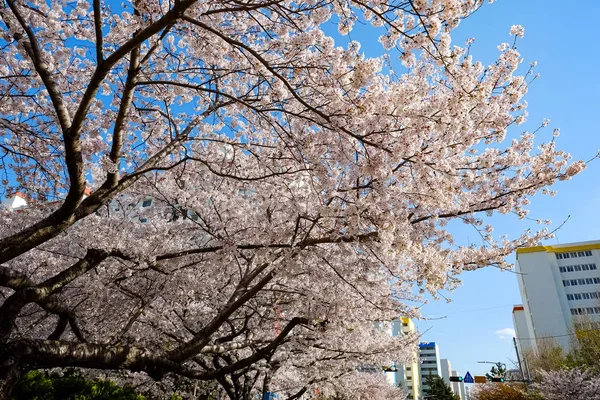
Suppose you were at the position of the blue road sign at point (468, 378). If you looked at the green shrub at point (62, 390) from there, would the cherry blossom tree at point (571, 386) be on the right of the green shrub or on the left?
left

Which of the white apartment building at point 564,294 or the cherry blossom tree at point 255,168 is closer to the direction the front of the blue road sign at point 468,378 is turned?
the cherry blossom tree

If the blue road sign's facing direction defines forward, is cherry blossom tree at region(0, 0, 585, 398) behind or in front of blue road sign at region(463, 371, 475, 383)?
in front

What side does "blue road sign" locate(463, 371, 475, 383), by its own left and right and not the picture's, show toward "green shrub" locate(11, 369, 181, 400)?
front

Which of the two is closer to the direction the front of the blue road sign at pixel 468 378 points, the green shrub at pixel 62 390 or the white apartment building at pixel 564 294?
the green shrub

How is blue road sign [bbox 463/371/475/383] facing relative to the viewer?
toward the camera

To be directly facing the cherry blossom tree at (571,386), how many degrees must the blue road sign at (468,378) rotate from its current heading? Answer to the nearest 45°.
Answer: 0° — it already faces it
